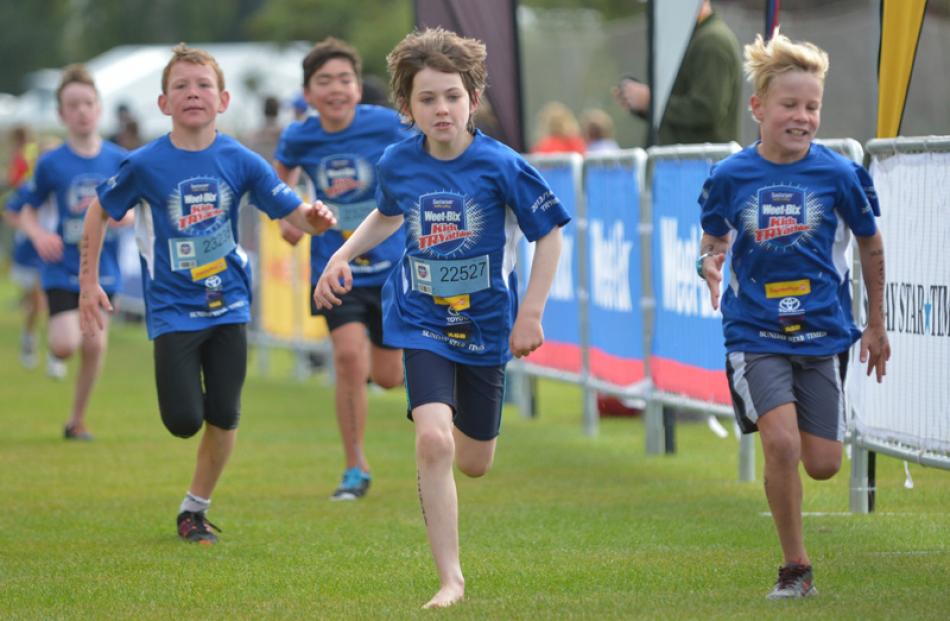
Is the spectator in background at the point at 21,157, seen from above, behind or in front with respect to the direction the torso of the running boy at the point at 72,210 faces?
behind

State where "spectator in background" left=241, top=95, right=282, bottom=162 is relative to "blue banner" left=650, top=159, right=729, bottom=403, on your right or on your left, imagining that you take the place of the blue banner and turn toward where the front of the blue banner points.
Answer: on your right

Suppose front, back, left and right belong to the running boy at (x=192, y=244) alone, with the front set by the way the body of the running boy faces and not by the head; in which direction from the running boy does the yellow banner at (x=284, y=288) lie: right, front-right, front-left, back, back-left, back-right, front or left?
back

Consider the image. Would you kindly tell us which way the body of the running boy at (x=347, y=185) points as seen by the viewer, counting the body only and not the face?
toward the camera

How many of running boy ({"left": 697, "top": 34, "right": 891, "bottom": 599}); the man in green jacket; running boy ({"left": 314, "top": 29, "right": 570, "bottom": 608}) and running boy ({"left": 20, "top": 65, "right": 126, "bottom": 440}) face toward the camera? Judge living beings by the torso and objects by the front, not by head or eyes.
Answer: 3

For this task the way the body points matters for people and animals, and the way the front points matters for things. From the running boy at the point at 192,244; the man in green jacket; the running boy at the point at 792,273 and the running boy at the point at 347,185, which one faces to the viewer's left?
the man in green jacket

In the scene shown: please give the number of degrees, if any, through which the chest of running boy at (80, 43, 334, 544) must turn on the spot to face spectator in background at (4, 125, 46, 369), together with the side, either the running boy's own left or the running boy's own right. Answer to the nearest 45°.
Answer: approximately 180°

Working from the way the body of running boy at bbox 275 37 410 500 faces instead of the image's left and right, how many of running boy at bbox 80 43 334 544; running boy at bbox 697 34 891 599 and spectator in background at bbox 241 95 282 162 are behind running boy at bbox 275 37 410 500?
1

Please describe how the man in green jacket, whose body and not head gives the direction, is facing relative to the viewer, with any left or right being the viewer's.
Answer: facing to the left of the viewer

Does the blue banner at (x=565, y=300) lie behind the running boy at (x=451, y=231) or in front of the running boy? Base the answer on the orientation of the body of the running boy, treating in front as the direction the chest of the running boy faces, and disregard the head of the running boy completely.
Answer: behind

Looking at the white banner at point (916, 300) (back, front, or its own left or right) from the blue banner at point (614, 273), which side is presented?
right

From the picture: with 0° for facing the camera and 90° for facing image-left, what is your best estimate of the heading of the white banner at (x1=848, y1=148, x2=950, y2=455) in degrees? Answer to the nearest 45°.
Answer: approximately 45°

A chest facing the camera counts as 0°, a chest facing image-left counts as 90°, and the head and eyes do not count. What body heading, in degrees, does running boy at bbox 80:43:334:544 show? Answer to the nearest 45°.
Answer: approximately 0°

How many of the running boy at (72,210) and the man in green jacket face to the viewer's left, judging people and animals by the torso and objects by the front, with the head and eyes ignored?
1

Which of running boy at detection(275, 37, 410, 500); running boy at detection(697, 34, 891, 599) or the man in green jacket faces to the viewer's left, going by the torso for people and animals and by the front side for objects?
the man in green jacket
